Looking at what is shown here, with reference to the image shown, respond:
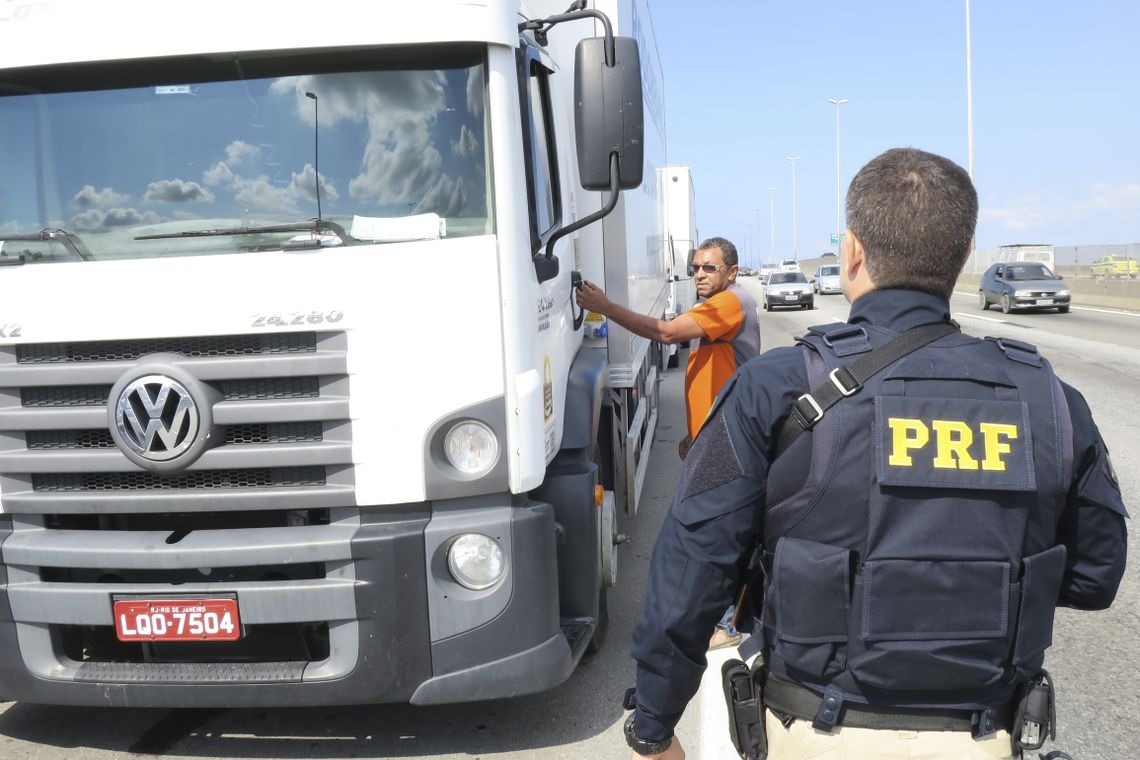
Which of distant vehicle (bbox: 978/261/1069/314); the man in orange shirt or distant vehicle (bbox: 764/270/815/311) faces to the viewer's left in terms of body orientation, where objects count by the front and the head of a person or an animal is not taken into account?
the man in orange shirt

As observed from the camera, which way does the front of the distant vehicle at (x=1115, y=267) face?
facing away from the viewer and to the left of the viewer

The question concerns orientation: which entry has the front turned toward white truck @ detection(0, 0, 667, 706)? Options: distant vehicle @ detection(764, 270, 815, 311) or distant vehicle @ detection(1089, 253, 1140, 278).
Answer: distant vehicle @ detection(764, 270, 815, 311)

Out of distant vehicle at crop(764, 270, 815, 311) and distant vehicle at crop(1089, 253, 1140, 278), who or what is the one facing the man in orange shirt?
distant vehicle at crop(764, 270, 815, 311)

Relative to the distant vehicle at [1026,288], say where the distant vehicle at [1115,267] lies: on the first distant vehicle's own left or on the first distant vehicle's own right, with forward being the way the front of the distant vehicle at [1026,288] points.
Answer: on the first distant vehicle's own left

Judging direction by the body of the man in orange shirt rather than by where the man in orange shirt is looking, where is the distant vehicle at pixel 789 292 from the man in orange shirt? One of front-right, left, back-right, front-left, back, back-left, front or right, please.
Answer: right

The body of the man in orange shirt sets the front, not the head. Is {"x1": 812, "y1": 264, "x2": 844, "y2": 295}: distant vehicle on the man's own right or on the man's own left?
on the man's own right

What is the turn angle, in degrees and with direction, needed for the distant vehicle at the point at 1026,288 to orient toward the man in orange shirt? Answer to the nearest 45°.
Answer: approximately 45° to its right

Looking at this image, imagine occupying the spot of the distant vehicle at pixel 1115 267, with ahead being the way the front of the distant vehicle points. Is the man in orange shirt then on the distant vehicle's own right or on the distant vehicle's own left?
on the distant vehicle's own left

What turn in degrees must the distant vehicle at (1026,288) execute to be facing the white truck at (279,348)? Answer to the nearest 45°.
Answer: approximately 45° to its right

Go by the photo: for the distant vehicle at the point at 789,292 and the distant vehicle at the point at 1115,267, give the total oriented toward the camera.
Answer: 1

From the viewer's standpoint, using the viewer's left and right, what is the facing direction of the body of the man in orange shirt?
facing to the left of the viewer

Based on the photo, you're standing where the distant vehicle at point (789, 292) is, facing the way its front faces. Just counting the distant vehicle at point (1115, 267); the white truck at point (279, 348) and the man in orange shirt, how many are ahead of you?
2

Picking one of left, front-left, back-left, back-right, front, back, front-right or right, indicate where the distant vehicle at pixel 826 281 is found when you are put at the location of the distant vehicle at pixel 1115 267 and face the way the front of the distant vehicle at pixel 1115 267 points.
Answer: front-left

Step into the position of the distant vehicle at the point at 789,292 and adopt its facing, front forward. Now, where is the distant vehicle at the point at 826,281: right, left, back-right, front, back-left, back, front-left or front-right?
back
